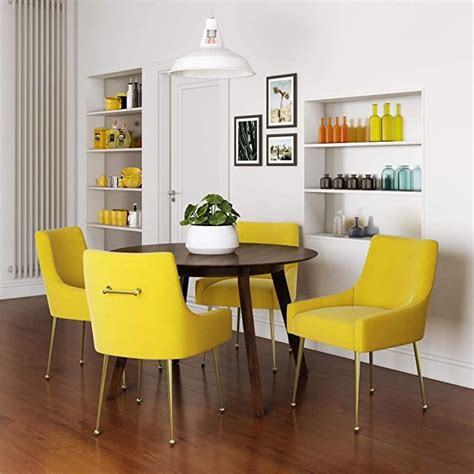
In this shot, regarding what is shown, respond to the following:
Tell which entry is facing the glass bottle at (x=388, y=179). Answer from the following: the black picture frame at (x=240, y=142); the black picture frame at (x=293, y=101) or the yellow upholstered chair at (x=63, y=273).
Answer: the yellow upholstered chair

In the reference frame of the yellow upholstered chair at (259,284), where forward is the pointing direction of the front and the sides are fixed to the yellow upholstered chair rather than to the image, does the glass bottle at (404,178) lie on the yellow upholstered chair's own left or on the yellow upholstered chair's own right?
on the yellow upholstered chair's own left

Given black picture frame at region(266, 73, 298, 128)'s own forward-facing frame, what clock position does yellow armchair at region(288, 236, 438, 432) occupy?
The yellow armchair is roughly at 10 o'clock from the black picture frame.

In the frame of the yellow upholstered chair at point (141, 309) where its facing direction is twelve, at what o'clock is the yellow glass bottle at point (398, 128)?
The yellow glass bottle is roughly at 12 o'clock from the yellow upholstered chair.

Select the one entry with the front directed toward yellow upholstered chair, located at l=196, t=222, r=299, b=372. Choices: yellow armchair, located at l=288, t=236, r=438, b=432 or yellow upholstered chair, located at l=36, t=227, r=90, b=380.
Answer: yellow upholstered chair, located at l=36, t=227, r=90, b=380

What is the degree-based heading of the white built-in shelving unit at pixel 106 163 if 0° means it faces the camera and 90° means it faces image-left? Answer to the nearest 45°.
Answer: approximately 45°

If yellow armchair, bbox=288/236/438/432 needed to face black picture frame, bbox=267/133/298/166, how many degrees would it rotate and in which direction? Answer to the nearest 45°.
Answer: approximately 135° to its right

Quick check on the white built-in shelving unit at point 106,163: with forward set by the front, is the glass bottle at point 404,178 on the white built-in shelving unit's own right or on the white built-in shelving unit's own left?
on the white built-in shelving unit's own left

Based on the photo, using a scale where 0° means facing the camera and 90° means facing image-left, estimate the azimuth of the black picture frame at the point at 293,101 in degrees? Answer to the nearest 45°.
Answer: approximately 45°

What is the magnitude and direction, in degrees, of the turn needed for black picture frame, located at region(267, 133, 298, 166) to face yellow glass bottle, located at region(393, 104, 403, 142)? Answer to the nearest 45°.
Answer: approximately 90° to its left

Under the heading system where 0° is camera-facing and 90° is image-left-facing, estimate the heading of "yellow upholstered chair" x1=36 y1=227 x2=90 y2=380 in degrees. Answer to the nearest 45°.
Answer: approximately 270°
